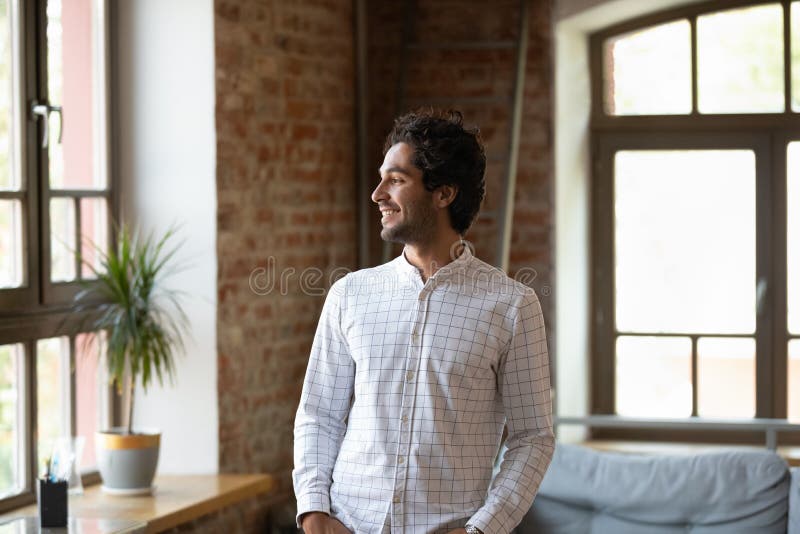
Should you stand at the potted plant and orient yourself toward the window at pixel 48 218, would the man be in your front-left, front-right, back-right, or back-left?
back-left

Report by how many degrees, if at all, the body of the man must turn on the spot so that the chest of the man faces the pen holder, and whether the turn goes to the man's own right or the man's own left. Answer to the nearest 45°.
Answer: approximately 135° to the man's own right

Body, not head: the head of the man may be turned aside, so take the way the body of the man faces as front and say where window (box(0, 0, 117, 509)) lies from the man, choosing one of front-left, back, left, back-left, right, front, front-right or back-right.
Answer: back-right

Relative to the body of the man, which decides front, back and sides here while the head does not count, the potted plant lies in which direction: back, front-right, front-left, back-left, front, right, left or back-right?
back-right

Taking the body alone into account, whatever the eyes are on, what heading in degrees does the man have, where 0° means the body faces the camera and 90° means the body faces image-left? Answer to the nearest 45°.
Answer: approximately 0°

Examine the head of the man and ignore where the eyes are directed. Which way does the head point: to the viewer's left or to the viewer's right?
to the viewer's left

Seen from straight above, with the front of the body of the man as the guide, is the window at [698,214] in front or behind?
behind

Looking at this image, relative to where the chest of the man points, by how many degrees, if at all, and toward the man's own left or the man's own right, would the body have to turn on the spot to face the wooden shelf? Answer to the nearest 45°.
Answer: approximately 135° to the man's own right
